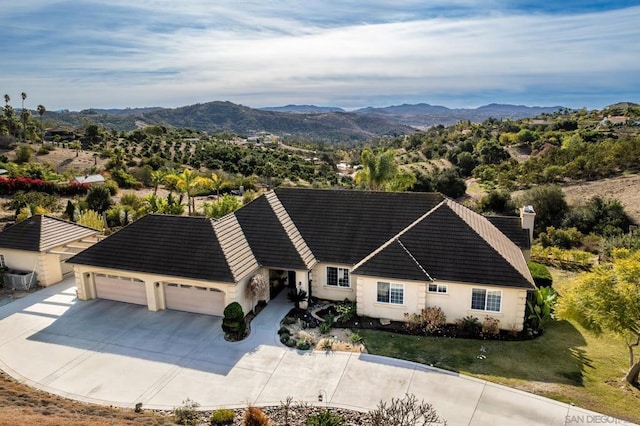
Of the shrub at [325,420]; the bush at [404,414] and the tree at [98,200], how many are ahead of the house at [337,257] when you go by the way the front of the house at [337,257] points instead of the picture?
2

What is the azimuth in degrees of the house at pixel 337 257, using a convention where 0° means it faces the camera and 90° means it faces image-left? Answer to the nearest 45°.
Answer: approximately 0°

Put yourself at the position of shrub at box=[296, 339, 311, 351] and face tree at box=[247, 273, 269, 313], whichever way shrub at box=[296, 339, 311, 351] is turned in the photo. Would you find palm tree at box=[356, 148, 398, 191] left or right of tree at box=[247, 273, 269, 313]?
right

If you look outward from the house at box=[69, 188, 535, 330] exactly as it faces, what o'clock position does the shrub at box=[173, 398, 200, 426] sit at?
The shrub is roughly at 1 o'clock from the house.

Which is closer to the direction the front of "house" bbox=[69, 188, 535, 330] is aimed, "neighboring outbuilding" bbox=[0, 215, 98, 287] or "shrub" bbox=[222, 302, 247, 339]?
the shrub

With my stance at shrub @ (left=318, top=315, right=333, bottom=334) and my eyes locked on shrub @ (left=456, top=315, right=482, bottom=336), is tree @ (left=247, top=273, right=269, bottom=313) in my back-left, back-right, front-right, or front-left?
back-left

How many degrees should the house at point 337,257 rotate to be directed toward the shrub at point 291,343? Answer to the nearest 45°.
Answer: approximately 45° to its right

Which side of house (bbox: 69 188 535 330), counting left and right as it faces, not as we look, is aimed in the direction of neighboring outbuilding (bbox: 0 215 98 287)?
right

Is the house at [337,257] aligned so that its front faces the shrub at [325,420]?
yes

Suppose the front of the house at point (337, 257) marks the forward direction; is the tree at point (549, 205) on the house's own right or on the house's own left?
on the house's own left

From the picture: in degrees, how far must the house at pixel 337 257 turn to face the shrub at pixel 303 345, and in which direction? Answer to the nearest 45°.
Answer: approximately 45° to its right
